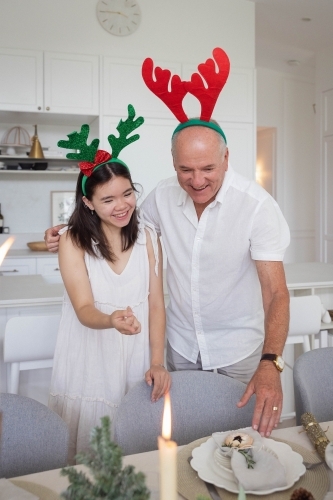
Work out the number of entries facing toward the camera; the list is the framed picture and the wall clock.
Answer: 2

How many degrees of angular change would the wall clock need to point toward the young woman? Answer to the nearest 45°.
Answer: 0° — it already faces them

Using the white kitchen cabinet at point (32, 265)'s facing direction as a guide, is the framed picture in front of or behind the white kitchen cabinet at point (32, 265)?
behind

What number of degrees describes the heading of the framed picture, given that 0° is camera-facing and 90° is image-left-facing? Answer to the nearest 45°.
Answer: approximately 0°

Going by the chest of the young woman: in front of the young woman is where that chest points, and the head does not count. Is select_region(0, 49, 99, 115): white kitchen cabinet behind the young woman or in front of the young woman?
behind
